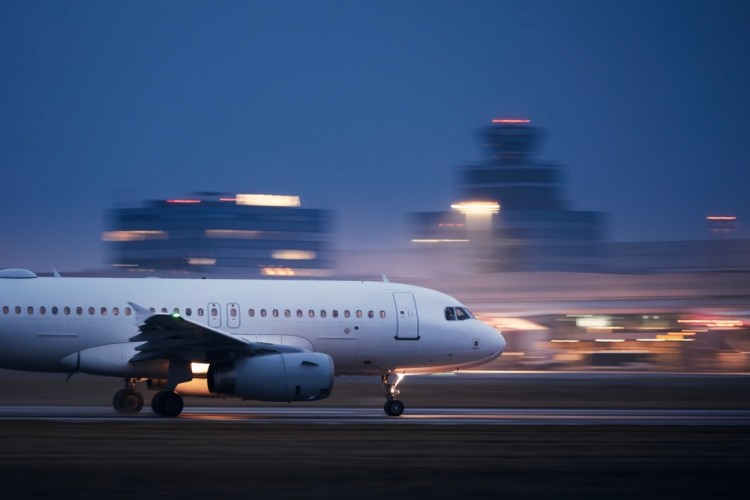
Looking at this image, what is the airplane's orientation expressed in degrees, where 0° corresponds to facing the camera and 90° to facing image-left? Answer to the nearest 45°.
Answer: approximately 270°
